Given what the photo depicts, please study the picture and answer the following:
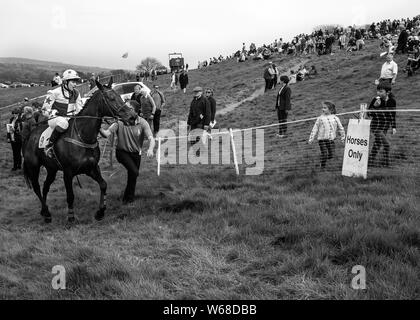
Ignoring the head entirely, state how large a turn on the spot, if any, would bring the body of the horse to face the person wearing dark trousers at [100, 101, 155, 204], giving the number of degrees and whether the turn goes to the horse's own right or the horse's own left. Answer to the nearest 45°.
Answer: approximately 90° to the horse's own left

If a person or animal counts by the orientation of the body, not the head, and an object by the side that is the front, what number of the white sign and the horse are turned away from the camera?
0

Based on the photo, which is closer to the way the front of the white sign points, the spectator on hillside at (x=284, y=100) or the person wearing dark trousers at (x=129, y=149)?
the person wearing dark trousers

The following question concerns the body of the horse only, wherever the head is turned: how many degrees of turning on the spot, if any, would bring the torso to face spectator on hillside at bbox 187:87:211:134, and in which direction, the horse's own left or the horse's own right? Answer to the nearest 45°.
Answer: approximately 90° to the horse's own left

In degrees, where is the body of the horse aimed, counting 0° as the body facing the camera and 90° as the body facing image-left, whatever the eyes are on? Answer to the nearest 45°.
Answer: approximately 315°

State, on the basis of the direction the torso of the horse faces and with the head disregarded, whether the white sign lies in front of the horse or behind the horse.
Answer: in front

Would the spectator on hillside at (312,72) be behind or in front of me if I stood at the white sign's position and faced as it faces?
behind

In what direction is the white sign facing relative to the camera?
toward the camera

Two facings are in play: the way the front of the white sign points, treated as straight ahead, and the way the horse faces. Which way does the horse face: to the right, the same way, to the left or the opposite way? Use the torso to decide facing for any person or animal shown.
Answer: to the left

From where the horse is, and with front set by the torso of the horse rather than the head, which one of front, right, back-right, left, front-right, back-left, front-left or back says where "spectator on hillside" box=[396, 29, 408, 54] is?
left

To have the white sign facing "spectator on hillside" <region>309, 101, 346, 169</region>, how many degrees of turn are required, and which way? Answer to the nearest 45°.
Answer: approximately 135° to its right
